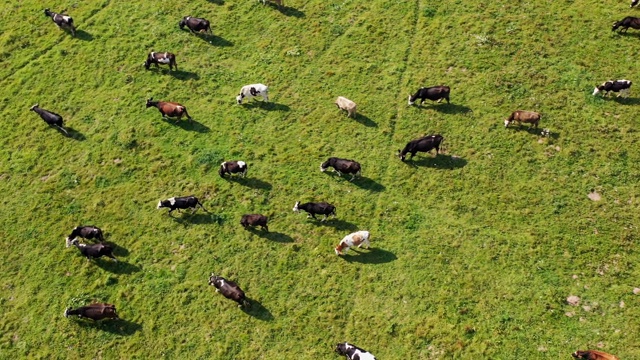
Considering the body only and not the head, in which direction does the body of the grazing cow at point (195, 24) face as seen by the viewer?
to the viewer's left

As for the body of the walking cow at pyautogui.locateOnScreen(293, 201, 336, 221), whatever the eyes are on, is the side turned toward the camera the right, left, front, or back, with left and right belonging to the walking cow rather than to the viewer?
left

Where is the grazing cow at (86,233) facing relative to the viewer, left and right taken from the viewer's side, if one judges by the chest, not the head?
facing to the left of the viewer

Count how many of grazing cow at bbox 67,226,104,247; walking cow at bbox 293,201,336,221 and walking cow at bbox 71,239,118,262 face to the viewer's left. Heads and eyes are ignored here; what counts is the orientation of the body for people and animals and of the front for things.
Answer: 3

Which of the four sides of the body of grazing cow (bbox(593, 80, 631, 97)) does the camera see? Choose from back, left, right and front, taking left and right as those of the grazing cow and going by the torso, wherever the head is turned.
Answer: left

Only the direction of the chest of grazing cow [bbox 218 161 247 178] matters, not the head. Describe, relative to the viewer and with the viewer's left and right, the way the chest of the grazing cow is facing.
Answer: facing to the left of the viewer

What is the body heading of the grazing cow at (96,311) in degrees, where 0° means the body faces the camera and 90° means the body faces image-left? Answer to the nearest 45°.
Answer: approximately 90°

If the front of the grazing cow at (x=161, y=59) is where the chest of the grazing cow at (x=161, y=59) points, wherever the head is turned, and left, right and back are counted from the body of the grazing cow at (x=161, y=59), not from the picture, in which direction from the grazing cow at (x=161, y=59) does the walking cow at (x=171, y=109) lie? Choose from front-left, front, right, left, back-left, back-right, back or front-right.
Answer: left

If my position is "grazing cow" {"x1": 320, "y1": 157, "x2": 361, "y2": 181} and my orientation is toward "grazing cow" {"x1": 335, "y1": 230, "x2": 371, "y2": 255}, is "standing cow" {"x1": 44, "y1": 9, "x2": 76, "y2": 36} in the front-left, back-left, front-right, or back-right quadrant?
back-right
